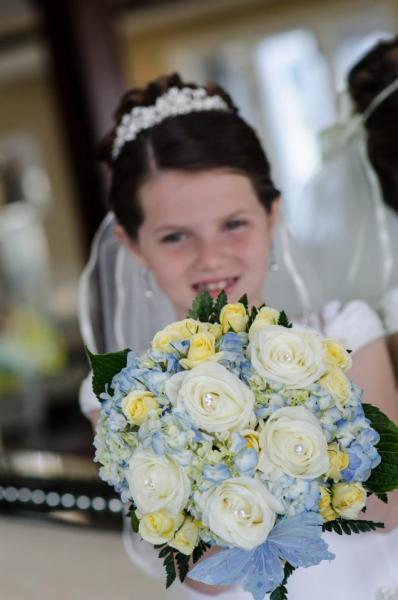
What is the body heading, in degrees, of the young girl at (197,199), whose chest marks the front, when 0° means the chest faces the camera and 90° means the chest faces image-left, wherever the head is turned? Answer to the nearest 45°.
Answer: approximately 0°
